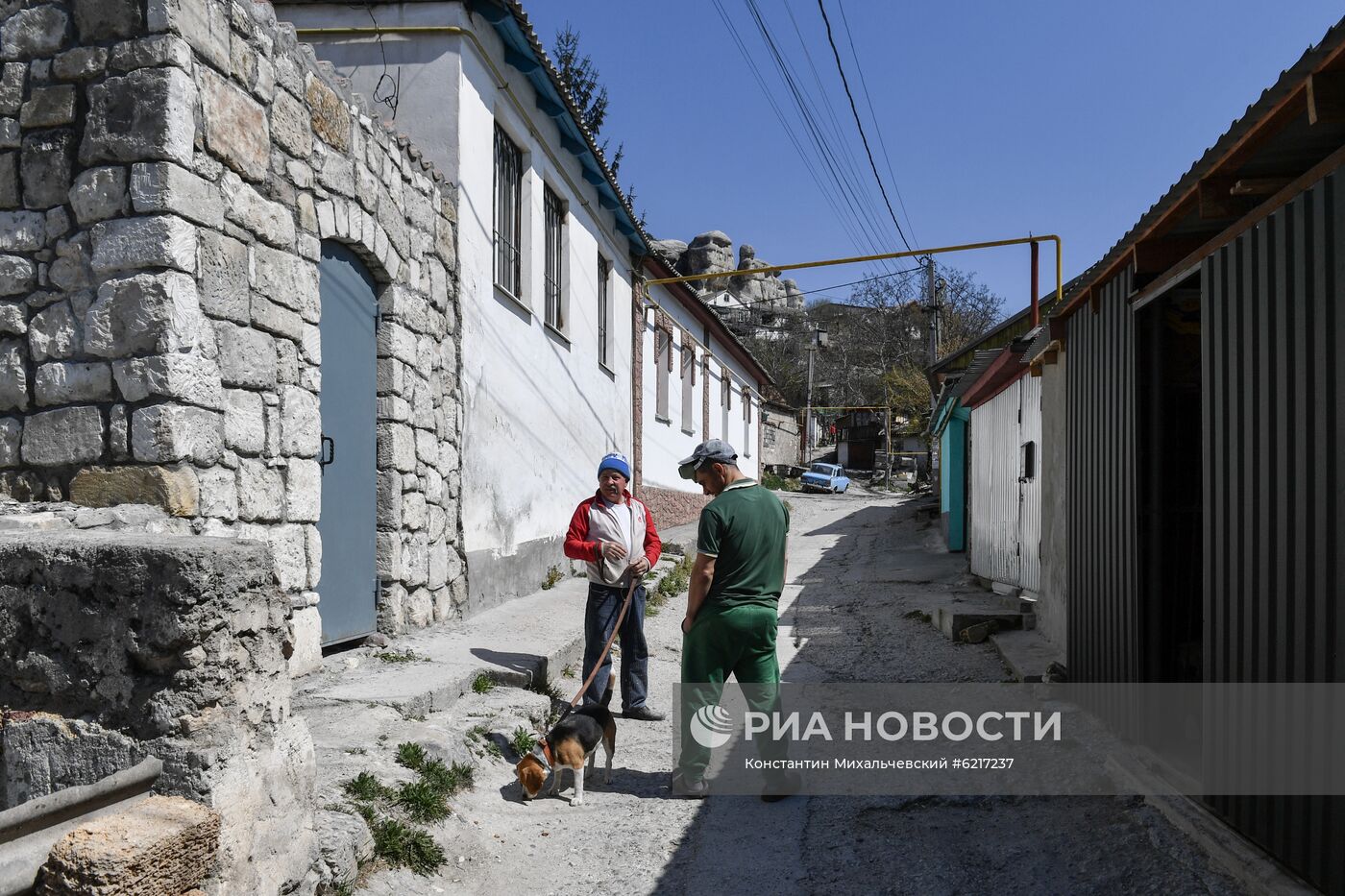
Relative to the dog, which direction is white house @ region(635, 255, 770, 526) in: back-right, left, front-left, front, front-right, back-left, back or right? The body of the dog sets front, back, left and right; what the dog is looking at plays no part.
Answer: back-right

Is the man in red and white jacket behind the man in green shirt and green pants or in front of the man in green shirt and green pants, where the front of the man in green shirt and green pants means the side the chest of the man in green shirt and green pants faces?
in front

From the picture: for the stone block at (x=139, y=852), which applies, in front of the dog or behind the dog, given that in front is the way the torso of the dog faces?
in front

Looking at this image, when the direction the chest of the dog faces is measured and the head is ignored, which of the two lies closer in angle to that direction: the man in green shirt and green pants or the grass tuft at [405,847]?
the grass tuft

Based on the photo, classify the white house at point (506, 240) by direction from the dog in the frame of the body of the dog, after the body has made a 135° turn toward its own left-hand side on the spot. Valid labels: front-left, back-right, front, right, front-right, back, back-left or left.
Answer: left

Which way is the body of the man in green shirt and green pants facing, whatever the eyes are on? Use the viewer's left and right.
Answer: facing away from the viewer and to the left of the viewer

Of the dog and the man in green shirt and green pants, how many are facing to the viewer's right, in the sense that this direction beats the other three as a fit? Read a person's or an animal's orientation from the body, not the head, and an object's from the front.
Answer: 0

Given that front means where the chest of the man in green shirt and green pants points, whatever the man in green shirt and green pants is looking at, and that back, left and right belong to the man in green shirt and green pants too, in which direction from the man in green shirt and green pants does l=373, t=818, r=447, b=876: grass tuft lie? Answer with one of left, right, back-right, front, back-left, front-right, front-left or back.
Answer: left

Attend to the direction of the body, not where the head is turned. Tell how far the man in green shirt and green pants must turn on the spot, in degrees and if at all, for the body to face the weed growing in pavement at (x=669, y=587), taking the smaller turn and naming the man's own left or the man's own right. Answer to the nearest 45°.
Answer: approximately 45° to the man's own right

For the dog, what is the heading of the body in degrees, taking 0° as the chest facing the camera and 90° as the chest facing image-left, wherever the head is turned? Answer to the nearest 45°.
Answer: approximately 45°

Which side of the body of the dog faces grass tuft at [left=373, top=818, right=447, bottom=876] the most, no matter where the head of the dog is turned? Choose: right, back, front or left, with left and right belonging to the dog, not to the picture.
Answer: front

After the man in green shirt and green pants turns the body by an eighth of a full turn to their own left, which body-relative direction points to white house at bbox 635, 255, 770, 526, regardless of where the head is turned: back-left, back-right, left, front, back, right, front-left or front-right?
right

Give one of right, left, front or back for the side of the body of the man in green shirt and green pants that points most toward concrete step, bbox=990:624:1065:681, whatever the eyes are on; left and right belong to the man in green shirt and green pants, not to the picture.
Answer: right

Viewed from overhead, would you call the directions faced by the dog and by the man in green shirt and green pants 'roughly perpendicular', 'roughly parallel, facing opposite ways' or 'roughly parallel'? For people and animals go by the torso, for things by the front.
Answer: roughly perpendicular

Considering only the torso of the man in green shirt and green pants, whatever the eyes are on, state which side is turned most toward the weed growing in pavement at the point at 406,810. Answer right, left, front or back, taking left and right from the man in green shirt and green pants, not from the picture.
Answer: left

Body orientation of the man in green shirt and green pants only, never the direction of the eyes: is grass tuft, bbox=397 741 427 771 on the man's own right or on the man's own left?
on the man's own left
